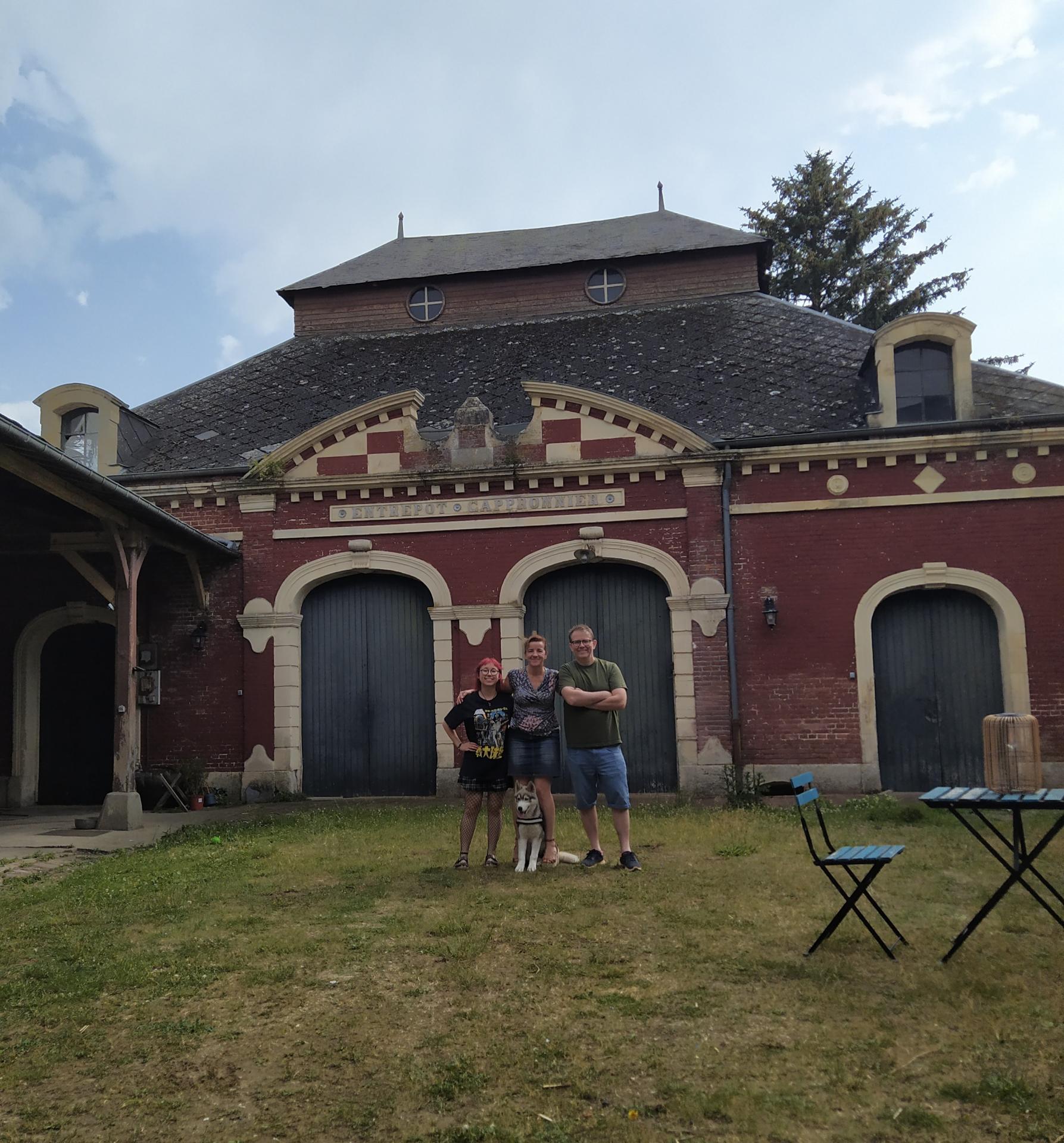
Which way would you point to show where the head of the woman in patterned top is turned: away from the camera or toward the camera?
toward the camera

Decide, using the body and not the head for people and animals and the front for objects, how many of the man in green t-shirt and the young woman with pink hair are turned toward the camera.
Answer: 2

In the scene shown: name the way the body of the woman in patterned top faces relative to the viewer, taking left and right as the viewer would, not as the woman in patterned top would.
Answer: facing the viewer

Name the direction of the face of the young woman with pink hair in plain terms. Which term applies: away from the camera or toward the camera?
toward the camera

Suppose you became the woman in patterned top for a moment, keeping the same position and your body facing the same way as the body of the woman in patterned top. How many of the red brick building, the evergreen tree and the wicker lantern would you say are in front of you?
0

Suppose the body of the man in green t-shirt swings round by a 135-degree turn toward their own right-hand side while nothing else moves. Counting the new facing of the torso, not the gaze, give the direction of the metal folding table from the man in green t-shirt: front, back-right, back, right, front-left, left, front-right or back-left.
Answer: back

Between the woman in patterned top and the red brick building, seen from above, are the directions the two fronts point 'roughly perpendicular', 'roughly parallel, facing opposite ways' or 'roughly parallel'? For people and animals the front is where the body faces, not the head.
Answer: roughly parallel

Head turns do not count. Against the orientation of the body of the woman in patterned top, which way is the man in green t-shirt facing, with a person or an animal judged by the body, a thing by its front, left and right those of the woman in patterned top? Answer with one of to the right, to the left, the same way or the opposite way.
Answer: the same way

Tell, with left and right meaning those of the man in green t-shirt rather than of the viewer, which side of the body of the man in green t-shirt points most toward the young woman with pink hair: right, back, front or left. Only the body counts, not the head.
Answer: right

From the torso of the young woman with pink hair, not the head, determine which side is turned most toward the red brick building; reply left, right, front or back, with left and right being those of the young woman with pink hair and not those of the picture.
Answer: back

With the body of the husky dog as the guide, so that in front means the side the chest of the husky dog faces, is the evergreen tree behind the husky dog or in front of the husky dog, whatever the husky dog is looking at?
behind

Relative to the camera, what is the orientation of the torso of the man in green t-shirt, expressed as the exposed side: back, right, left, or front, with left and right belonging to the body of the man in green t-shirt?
front

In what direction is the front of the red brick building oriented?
toward the camera

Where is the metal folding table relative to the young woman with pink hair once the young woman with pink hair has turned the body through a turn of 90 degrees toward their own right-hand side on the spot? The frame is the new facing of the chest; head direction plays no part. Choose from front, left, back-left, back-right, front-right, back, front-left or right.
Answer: back-left

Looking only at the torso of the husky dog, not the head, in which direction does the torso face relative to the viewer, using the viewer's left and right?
facing the viewer and to the left of the viewer

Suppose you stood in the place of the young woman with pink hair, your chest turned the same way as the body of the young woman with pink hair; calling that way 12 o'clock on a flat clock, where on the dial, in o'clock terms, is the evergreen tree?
The evergreen tree is roughly at 7 o'clock from the young woman with pink hair.

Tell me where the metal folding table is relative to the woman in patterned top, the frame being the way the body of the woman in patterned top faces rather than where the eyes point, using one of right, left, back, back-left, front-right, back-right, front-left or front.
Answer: front-left
